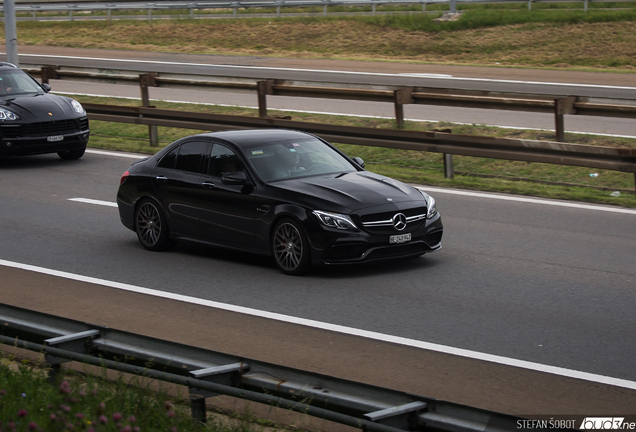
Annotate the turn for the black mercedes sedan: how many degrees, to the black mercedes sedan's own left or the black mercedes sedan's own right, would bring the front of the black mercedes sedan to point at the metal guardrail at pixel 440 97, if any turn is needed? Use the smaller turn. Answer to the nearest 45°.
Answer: approximately 90° to the black mercedes sedan's own left

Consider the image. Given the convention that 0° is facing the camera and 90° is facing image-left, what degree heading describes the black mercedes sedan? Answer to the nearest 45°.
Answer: approximately 315°

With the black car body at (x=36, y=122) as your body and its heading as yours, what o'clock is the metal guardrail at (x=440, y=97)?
The metal guardrail is roughly at 11 o'clock from the black car body.

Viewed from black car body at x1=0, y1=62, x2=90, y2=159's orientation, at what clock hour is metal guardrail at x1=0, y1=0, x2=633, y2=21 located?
The metal guardrail is roughly at 8 o'clock from the black car body.

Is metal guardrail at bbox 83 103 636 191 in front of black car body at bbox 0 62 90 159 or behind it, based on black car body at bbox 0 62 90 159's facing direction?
in front

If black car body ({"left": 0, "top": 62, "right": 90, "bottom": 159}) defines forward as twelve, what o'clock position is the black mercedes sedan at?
The black mercedes sedan is roughly at 1 o'clock from the black car body.

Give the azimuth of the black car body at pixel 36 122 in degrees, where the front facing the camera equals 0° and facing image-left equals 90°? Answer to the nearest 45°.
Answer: approximately 315°

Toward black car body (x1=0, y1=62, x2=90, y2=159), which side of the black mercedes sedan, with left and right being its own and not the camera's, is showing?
back

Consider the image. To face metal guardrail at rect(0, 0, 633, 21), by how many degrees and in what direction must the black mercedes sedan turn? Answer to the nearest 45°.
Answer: approximately 135° to its left

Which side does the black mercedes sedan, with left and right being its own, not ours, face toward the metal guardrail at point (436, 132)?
left

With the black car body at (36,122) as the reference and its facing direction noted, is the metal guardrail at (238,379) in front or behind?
in front

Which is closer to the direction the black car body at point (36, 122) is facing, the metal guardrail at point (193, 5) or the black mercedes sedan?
the black mercedes sedan
